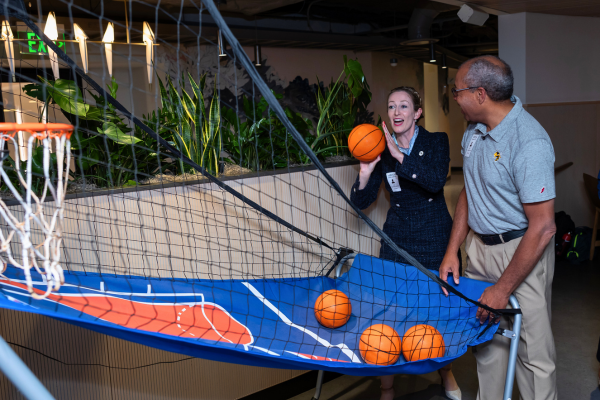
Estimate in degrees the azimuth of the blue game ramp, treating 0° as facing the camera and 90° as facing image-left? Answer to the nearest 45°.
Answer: approximately 270°

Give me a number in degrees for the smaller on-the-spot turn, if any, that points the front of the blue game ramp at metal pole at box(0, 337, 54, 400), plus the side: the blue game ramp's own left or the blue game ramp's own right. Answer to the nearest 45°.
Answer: approximately 135° to the blue game ramp's own right

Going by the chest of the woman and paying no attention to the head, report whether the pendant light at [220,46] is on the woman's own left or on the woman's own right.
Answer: on the woman's own right

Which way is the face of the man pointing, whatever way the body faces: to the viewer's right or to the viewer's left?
to the viewer's left

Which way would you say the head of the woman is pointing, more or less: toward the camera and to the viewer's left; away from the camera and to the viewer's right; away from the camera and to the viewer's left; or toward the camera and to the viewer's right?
toward the camera and to the viewer's left

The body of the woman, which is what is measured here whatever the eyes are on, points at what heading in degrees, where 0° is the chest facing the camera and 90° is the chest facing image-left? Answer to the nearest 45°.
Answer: approximately 45°

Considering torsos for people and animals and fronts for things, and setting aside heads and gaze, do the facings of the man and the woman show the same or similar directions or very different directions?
same or similar directions

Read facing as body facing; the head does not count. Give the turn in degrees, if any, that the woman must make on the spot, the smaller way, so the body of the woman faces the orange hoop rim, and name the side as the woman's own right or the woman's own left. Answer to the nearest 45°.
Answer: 0° — they already face it

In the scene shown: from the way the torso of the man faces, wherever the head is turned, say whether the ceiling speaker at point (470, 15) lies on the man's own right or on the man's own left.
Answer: on the man's own right

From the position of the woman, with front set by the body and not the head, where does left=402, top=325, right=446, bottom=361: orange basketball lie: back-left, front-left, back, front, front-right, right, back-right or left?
front-left

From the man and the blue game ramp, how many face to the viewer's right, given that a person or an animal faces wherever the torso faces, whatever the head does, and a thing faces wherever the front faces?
1

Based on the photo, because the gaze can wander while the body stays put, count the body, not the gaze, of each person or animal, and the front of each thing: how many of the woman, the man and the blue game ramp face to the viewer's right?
1

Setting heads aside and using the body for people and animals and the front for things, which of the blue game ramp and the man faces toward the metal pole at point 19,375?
the man
